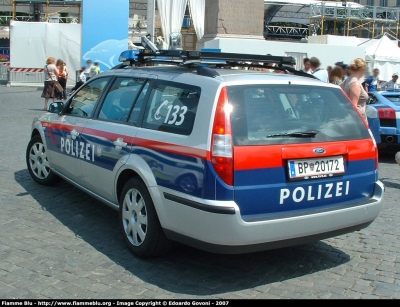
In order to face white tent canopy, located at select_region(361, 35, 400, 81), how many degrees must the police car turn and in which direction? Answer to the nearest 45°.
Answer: approximately 45° to its right

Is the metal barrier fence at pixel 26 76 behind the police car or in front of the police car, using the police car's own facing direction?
in front

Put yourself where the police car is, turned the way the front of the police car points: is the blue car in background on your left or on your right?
on your right

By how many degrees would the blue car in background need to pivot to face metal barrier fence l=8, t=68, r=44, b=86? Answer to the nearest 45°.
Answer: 0° — it already faces it

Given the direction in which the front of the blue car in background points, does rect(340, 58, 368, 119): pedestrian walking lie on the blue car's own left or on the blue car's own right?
on the blue car's own left

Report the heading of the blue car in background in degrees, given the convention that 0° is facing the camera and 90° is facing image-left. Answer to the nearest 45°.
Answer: approximately 135°

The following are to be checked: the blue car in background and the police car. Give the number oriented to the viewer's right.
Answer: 0

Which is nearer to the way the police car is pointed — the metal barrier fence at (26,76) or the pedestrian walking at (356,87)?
the metal barrier fence

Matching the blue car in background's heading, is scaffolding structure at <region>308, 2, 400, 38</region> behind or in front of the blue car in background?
in front

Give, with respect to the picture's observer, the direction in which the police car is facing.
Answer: facing away from the viewer and to the left of the viewer
